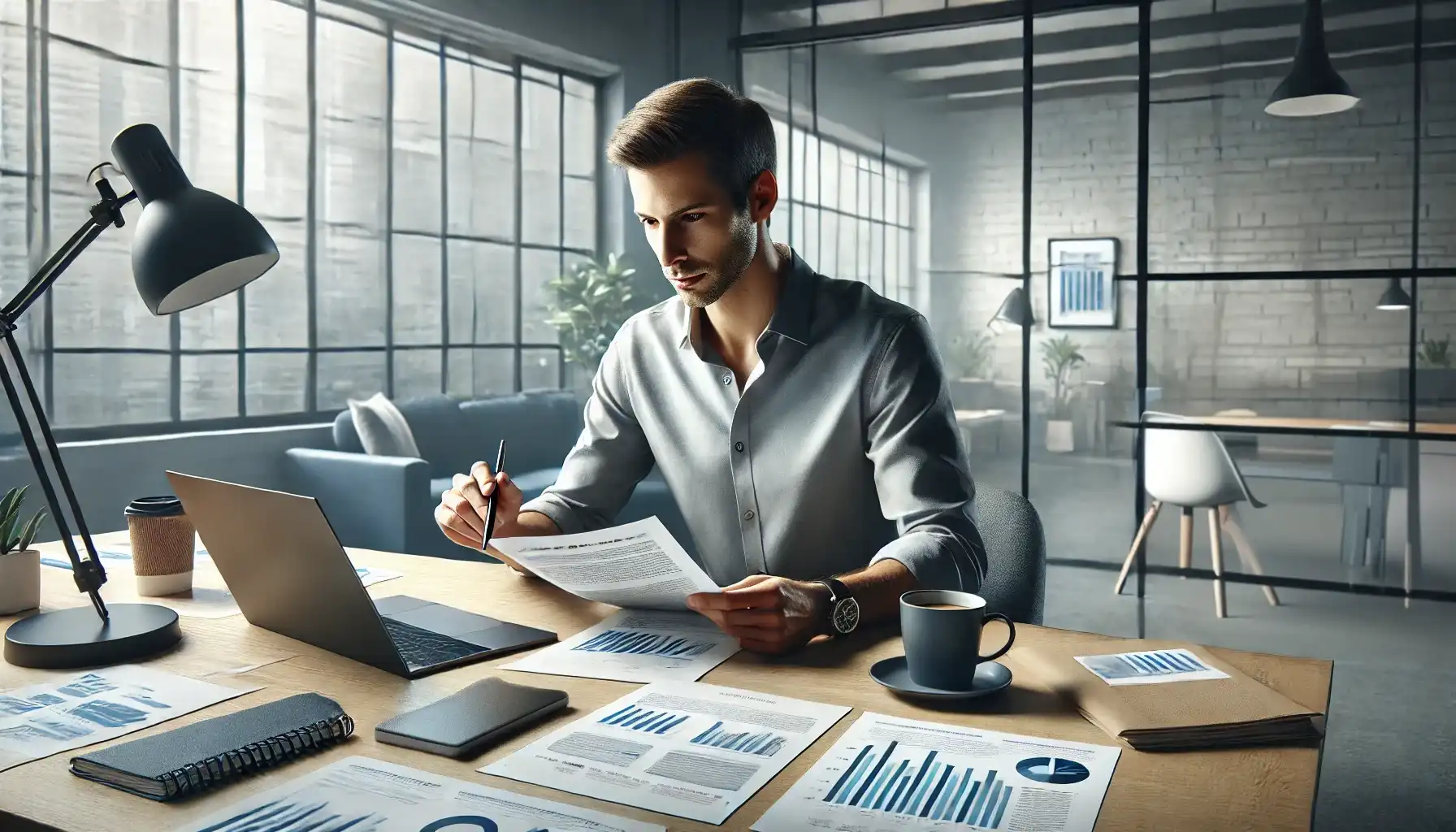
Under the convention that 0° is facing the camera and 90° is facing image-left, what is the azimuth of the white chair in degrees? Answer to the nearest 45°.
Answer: approximately 225°

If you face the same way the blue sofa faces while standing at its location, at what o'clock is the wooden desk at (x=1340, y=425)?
The wooden desk is roughly at 11 o'clock from the blue sofa.

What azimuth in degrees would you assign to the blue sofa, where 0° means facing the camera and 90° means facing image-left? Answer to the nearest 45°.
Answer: approximately 315°

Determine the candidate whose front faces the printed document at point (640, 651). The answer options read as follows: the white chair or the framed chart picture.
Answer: the framed chart picture

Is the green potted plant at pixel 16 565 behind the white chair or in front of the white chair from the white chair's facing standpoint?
behind

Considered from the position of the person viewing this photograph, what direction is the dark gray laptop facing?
facing away from the viewer and to the right of the viewer

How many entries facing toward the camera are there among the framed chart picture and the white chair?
1
